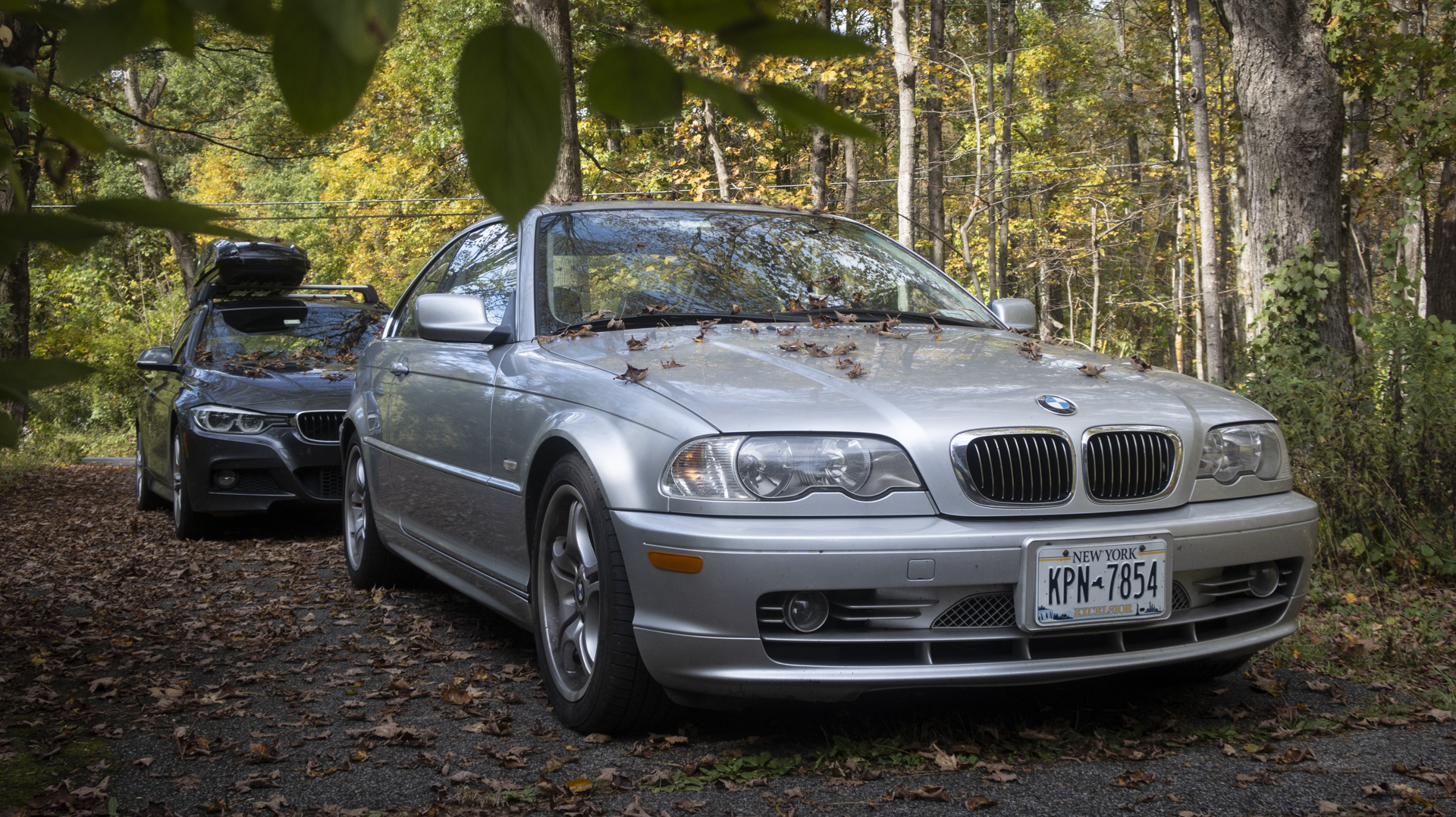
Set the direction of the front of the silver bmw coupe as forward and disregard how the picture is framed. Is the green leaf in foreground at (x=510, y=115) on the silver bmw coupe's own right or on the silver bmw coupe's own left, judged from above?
on the silver bmw coupe's own right

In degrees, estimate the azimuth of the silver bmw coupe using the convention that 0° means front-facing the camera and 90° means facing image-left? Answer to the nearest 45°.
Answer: approximately 315°

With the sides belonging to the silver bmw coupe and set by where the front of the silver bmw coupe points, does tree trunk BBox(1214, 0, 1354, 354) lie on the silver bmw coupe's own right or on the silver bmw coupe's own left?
on the silver bmw coupe's own left

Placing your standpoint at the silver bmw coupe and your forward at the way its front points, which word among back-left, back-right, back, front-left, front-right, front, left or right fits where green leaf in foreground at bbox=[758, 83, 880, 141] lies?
front-right

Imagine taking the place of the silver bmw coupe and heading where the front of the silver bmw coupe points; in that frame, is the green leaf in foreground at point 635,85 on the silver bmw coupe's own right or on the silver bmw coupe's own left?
on the silver bmw coupe's own right

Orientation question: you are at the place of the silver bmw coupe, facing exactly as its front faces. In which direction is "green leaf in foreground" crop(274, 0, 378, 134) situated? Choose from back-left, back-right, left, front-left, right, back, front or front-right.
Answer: front-right

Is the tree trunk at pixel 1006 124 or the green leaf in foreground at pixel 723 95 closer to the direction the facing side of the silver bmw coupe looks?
the green leaf in foreground

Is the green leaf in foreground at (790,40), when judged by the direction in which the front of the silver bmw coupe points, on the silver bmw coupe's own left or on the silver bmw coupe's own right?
on the silver bmw coupe's own right
